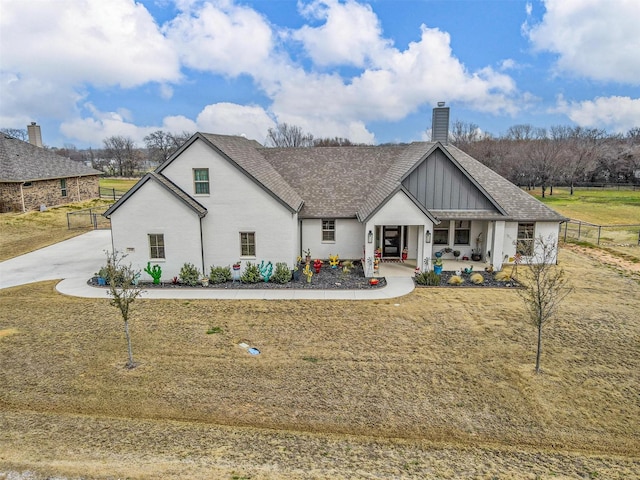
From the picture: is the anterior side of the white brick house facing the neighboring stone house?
no

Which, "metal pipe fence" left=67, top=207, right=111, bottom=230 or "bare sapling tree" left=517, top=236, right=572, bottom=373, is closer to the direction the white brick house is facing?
the bare sapling tree

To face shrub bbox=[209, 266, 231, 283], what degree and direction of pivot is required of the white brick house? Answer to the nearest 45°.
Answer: approximately 45° to its right

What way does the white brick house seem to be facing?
toward the camera

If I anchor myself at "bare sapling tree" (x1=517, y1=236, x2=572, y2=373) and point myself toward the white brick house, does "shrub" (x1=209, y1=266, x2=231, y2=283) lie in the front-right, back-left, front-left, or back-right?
front-left

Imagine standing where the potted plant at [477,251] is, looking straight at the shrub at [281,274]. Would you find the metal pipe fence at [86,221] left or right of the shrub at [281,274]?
right

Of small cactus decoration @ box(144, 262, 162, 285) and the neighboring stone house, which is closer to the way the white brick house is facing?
the small cactus decoration

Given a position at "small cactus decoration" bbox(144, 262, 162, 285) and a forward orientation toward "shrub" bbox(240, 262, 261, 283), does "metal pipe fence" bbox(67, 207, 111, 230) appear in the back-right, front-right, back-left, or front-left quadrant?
back-left

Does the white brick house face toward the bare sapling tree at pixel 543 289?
no

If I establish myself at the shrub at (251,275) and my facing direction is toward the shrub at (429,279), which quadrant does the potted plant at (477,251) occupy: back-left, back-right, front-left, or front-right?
front-left
